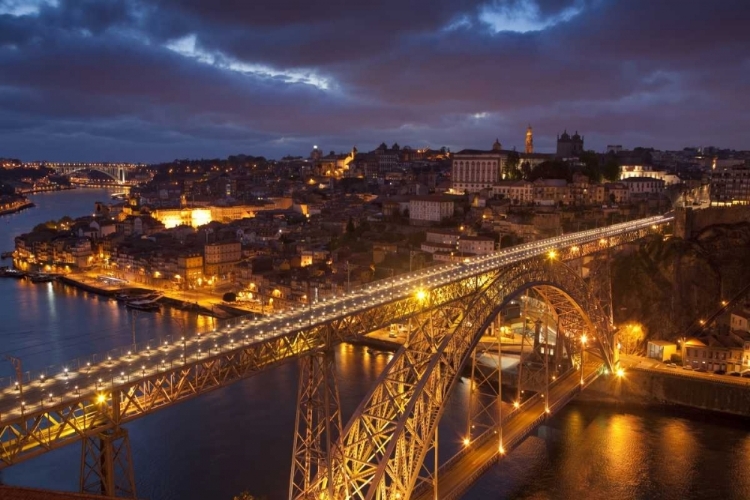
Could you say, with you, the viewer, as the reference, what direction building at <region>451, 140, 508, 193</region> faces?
facing the viewer

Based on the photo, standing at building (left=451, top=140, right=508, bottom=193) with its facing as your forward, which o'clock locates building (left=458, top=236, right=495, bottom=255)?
building (left=458, top=236, right=495, bottom=255) is roughly at 12 o'clock from building (left=451, top=140, right=508, bottom=193).

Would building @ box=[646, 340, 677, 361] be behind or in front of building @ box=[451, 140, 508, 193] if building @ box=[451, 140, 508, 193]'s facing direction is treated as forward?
in front

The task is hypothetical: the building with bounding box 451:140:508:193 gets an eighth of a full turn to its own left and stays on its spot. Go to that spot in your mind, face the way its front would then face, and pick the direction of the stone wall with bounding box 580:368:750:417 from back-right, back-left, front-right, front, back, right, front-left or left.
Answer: front-right

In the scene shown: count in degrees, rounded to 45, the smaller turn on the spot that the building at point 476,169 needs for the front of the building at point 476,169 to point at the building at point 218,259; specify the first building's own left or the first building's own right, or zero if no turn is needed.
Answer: approximately 45° to the first building's own right

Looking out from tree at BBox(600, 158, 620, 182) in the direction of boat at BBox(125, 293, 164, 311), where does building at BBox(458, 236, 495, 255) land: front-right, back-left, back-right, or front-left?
front-left

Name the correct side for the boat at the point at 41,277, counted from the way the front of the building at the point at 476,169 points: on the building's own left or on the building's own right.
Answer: on the building's own right

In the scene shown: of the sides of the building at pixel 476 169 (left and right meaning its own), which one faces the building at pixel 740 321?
front

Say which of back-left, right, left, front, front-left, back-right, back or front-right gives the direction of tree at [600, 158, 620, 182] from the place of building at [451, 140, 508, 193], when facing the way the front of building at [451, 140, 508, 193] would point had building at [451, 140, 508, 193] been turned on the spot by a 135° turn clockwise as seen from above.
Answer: back-right

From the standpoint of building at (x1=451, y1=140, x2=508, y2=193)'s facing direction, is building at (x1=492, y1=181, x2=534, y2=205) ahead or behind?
ahead

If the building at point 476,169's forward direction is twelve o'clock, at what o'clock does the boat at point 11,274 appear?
The boat is roughly at 2 o'clock from the building.

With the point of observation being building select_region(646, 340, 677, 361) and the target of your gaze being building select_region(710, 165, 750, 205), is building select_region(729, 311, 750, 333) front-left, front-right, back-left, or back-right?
front-right

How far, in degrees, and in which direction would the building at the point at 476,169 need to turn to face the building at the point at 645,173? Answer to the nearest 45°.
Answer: approximately 90° to its left

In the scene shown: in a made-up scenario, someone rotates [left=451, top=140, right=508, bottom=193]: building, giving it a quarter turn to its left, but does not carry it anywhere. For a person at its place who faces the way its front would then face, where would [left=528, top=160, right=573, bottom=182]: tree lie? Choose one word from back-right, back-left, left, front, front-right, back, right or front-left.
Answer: front-right

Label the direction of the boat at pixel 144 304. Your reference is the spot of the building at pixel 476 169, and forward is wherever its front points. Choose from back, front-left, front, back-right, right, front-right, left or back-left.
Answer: front-right

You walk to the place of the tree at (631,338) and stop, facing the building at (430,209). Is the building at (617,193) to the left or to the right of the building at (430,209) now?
right

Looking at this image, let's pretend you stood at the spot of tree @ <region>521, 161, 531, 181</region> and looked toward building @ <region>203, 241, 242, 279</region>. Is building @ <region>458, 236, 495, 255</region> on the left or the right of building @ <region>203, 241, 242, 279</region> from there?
left
